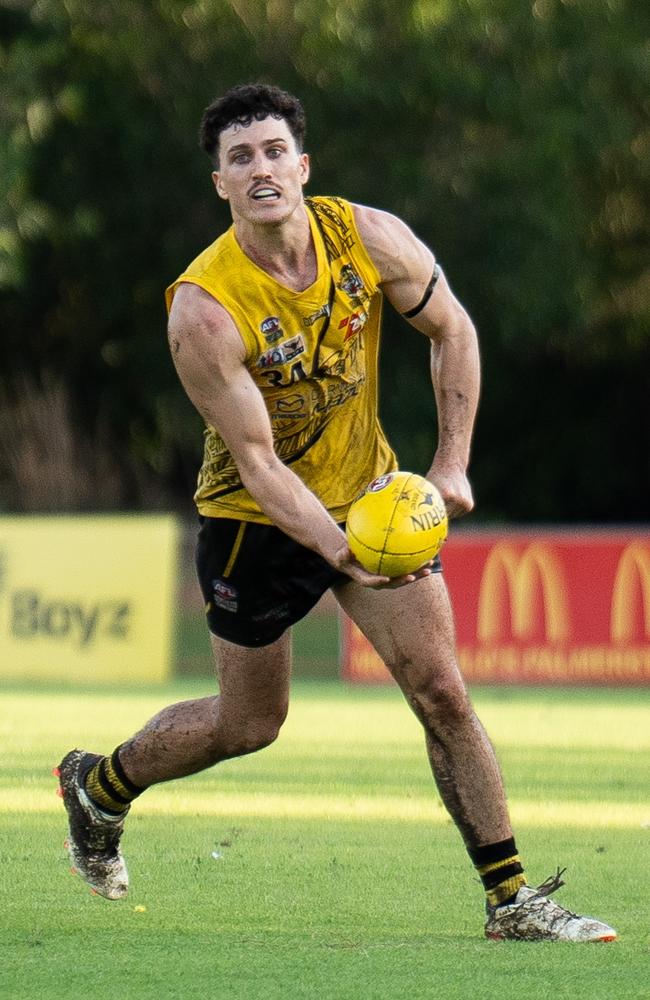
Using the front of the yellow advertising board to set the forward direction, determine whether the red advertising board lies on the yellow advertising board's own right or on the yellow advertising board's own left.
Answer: on the yellow advertising board's own left

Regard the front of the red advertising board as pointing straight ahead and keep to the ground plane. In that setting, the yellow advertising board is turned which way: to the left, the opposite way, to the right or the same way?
the same way

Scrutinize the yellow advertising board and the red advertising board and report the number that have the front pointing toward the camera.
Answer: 2

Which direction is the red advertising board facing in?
toward the camera

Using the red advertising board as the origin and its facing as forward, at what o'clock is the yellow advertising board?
The yellow advertising board is roughly at 3 o'clock from the red advertising board.

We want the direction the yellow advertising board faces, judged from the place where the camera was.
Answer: facing the viewer
